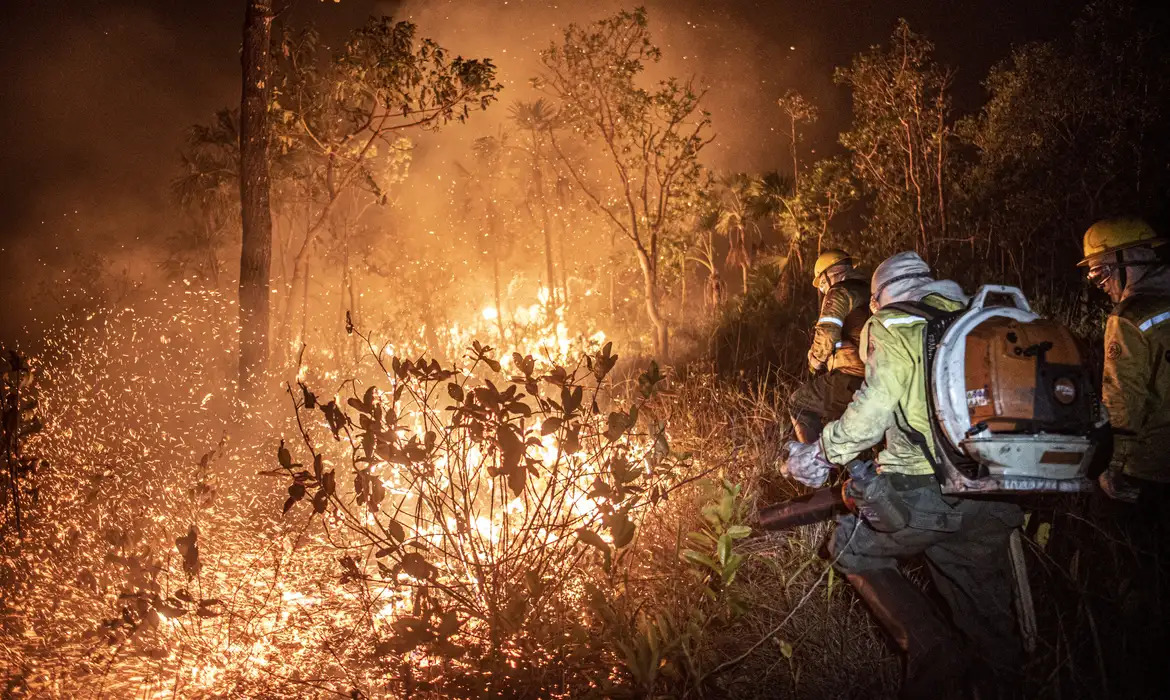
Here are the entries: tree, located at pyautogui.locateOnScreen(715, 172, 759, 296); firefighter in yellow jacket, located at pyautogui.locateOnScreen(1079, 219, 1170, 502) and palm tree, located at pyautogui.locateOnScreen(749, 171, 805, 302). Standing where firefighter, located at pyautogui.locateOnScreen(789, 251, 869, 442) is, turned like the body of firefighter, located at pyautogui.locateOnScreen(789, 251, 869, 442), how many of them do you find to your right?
2

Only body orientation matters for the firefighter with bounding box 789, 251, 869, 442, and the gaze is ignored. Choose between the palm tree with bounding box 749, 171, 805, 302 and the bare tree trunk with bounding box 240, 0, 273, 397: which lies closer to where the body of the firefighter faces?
the bare tree trunk

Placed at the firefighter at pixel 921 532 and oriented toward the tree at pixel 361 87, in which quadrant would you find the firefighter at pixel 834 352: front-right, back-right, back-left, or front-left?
front-right

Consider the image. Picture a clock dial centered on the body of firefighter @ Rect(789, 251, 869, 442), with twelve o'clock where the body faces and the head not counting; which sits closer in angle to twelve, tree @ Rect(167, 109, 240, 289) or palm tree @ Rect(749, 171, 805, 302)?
the tree

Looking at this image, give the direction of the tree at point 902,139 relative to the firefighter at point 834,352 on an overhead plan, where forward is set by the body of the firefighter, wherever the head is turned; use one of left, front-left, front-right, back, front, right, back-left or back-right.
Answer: right

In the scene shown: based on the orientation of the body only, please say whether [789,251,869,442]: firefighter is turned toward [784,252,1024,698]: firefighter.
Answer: no

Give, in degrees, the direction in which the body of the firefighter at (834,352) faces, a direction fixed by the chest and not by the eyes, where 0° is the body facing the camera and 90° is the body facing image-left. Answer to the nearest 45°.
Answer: approximately 90°

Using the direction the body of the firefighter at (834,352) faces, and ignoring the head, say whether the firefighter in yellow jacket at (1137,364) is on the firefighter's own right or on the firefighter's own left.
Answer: on the firefighter's own left

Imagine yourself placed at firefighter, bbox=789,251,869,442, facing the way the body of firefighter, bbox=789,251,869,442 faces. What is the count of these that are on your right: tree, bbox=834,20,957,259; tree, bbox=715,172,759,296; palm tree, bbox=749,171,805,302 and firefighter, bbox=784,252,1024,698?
3

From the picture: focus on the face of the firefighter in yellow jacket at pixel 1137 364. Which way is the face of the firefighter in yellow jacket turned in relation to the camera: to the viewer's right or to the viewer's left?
to the viewer's left

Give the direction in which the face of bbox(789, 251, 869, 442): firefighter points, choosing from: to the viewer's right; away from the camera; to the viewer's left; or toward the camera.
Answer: to the viewer's left

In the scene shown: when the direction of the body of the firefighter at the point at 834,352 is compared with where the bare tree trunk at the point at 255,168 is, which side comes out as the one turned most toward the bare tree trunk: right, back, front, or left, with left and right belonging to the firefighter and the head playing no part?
front

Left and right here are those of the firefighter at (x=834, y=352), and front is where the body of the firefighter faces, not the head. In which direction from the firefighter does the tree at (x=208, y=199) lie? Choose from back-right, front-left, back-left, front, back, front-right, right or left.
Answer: front-right
